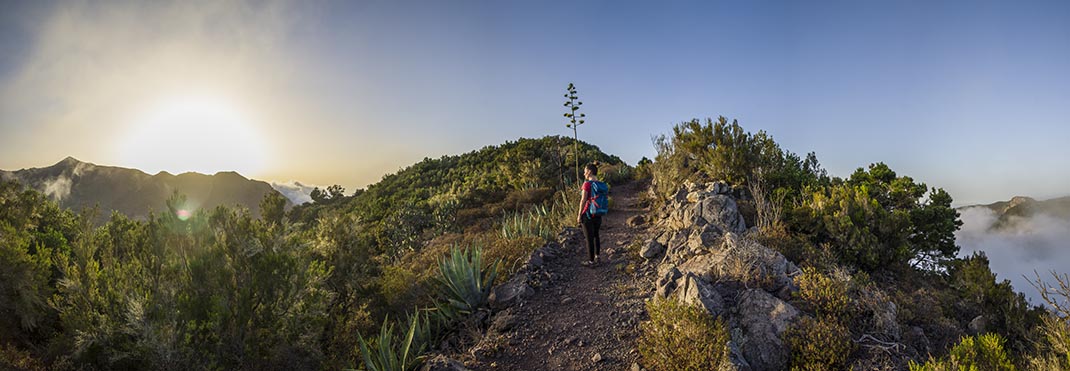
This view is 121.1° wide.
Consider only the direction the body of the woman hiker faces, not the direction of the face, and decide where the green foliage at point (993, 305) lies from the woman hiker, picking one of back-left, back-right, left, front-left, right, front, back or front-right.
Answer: back

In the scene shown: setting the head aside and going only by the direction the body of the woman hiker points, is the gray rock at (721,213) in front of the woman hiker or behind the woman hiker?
behind

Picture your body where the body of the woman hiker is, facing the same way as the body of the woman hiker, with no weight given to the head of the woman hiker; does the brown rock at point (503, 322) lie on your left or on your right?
on your left

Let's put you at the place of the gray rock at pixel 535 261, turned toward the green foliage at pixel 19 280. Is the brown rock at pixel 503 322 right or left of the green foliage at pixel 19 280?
left
